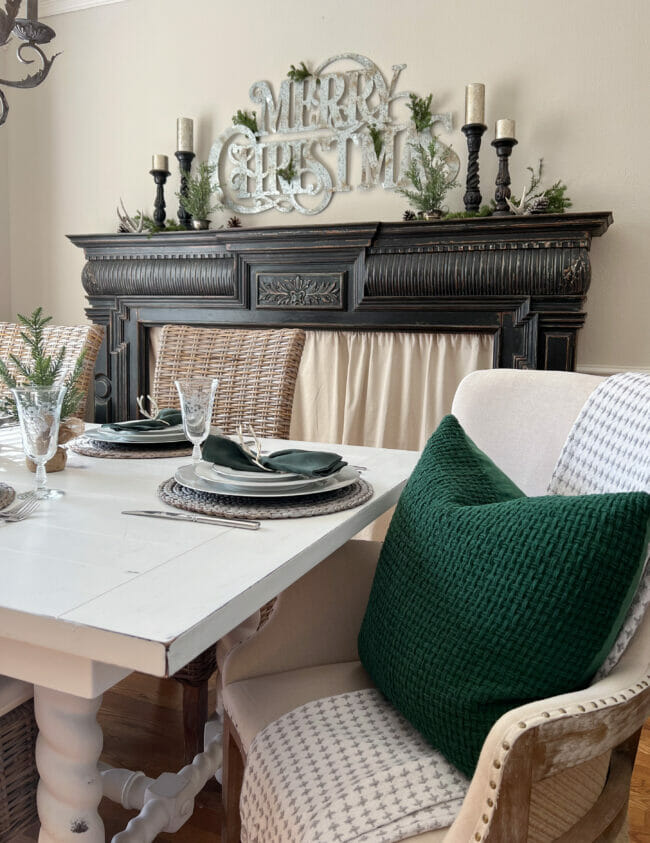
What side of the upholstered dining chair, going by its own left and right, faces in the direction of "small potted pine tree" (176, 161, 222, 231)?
right

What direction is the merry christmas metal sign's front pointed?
toward the camera

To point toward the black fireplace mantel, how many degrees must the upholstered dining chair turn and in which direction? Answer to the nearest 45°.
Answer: approximately 135° to its right

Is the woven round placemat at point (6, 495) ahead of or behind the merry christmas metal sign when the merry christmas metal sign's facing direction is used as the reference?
ahead

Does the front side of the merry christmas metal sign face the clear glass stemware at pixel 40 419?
yes

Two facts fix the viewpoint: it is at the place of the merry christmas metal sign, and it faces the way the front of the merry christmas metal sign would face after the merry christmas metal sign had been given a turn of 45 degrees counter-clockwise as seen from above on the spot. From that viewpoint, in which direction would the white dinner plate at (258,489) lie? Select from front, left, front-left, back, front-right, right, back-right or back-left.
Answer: front-right

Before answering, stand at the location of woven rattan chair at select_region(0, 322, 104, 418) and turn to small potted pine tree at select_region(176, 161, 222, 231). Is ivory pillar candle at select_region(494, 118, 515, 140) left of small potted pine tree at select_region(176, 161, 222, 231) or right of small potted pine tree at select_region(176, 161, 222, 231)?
right

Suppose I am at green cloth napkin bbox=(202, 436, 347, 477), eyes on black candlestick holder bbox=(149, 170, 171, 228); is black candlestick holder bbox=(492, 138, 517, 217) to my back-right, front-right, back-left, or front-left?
front-right

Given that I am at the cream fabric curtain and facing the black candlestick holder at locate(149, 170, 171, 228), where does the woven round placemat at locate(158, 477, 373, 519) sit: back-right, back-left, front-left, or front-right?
back-left

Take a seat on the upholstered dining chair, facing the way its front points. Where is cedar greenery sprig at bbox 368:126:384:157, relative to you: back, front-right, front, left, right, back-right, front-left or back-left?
back-right

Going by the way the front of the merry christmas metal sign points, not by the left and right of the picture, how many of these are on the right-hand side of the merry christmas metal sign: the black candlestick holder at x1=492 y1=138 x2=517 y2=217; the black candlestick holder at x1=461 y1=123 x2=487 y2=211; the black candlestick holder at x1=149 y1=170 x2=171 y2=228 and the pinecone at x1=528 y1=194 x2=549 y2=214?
1

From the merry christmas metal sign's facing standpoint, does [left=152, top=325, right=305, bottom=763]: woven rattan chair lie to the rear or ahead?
ahead

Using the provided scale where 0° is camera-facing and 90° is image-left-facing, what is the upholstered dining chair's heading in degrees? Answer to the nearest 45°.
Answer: approximately 45°

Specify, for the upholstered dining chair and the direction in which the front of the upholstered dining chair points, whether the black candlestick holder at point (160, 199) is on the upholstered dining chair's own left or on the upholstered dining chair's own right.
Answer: on the upholstered dining chair's own right

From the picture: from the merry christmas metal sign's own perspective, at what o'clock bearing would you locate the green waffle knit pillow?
The green waffle knit pillow is roughly at 12 o'clock from the merry christmas metal sign.

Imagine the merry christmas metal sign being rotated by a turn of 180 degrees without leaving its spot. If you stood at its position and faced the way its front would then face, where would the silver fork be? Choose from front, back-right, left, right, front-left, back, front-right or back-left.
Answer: back

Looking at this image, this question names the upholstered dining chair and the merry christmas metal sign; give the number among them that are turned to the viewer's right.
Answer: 0

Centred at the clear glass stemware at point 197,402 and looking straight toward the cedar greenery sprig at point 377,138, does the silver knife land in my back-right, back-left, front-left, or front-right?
back-right

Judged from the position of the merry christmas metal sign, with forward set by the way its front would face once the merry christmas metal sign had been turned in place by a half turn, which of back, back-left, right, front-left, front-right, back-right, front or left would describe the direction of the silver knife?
back
